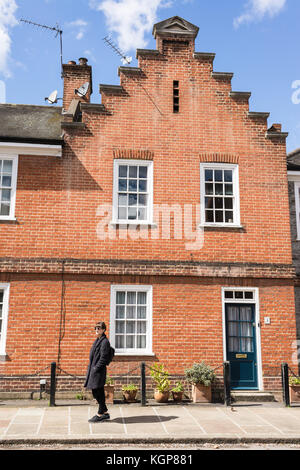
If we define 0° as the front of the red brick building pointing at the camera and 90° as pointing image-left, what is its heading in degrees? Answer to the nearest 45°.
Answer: approximately 0°

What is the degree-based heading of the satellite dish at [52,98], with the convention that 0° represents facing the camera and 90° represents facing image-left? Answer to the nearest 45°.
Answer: approximately 45°
